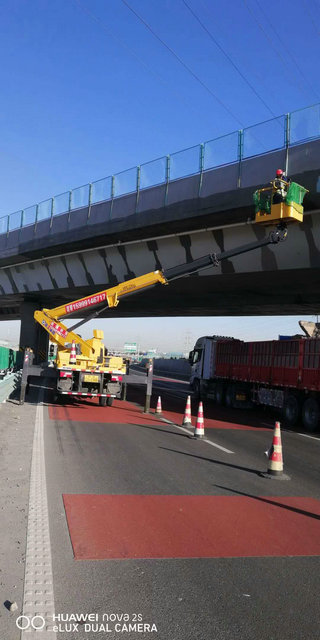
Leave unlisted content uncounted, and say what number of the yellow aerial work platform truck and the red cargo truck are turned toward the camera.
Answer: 0

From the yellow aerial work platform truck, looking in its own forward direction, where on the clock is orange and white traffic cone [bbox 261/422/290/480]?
The orange and white traffic cone is roughly at 5 o'clock from the yellow aerial work platform truck.

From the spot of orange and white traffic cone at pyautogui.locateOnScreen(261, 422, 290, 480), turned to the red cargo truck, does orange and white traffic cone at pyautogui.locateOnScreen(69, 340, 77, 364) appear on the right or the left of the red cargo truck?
left

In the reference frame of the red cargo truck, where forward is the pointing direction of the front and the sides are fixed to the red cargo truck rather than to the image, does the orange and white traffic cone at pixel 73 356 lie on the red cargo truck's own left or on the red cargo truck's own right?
on the red cargo truck's own left

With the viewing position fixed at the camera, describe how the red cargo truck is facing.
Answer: facing away from the viewer and to the left of the viewer

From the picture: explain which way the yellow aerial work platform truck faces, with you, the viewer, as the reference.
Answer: facing away from the viewer

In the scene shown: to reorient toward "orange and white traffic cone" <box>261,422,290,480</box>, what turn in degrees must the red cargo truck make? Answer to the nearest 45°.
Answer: approximately 135° to its left

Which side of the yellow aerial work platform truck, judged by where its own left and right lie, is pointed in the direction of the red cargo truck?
right

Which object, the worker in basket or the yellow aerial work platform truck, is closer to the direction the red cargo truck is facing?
the yellow aerial work platform truck

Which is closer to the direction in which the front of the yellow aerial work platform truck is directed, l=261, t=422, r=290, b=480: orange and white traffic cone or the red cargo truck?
the red cargo truck
